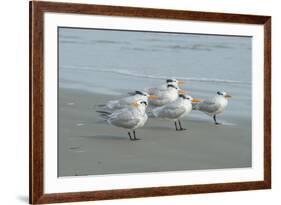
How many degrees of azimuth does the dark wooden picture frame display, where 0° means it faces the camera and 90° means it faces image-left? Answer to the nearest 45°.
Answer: approximately 315°
